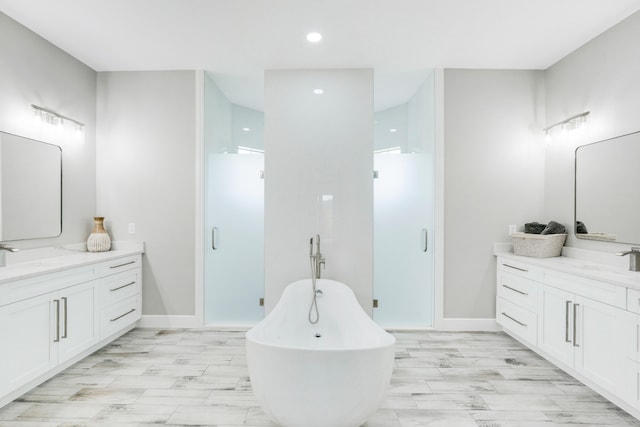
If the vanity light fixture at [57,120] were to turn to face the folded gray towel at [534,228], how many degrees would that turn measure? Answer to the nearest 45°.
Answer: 0° — it already faces it

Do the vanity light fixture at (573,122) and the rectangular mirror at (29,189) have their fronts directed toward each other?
yes

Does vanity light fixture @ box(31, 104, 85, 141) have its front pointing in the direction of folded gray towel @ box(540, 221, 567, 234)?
yes

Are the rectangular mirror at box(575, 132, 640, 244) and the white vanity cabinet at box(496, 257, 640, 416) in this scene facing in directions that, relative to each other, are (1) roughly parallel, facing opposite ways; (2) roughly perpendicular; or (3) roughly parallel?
roughly parallel

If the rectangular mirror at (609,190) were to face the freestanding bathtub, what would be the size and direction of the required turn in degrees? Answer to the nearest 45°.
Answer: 0° — it already faces it

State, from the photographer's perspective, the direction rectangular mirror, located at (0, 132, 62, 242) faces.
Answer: facing the viewer and to the right of the viewer

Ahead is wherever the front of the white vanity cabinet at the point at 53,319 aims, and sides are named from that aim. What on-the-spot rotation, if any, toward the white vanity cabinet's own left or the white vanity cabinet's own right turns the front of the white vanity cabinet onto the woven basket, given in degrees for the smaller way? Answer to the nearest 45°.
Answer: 0° — it already faces it

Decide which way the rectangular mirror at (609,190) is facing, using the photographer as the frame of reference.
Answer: facing the viewer and to the left of the viewer

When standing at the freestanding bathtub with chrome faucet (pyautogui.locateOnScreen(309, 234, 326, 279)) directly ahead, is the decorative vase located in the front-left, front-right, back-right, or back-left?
front-left

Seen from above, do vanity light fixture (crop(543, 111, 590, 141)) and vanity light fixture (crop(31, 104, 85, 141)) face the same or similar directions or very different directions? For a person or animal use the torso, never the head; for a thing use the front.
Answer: very different directions

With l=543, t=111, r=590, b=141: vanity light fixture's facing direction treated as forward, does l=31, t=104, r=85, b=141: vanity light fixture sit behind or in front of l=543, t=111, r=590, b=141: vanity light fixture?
in front

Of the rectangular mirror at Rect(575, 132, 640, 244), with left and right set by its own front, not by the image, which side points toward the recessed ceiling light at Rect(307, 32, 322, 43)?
front

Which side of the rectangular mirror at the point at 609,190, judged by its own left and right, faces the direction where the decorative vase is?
front

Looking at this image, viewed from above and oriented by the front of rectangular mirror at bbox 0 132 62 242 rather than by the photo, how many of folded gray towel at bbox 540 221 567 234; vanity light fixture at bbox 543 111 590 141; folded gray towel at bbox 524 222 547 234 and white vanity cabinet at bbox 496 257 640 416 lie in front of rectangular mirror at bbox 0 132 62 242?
4
